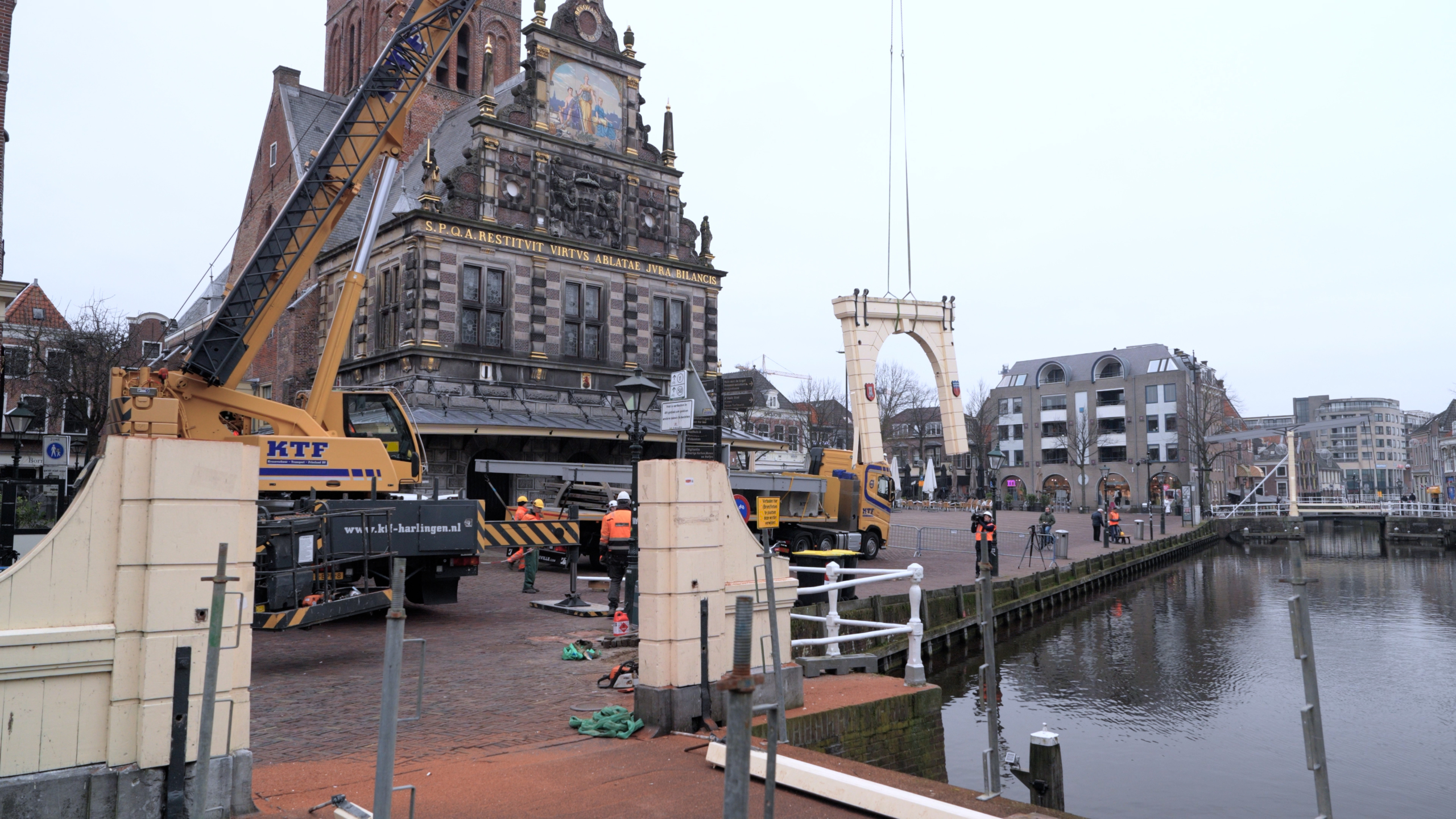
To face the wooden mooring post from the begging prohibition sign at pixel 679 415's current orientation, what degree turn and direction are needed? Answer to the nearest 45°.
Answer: approximately 45° to its left

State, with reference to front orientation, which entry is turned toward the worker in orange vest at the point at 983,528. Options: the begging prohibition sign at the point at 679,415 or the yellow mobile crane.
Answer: the yellow mobile crane

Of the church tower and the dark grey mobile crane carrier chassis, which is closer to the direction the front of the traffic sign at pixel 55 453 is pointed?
the dark grey mobile crane carrier chassis

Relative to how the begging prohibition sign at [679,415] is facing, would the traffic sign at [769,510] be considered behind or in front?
in front

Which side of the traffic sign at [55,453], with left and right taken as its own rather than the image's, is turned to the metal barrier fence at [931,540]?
left

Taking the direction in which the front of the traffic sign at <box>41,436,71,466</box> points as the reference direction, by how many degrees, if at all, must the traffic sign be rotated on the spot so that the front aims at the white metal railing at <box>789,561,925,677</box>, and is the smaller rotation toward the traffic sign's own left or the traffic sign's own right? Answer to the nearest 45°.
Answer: approximately 45° to the traffic sign's own left

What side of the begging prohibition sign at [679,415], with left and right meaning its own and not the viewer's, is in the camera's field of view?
front

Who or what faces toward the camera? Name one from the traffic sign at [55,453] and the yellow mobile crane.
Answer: the traffic sign

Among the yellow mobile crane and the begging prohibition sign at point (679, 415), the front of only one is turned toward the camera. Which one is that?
the begging prohibition sign

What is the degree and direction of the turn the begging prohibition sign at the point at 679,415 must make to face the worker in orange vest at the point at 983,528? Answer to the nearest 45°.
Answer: approximately 135° to its left

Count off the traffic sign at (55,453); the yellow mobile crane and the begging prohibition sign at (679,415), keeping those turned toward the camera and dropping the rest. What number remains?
2

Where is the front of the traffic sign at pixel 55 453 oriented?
toward the camera
